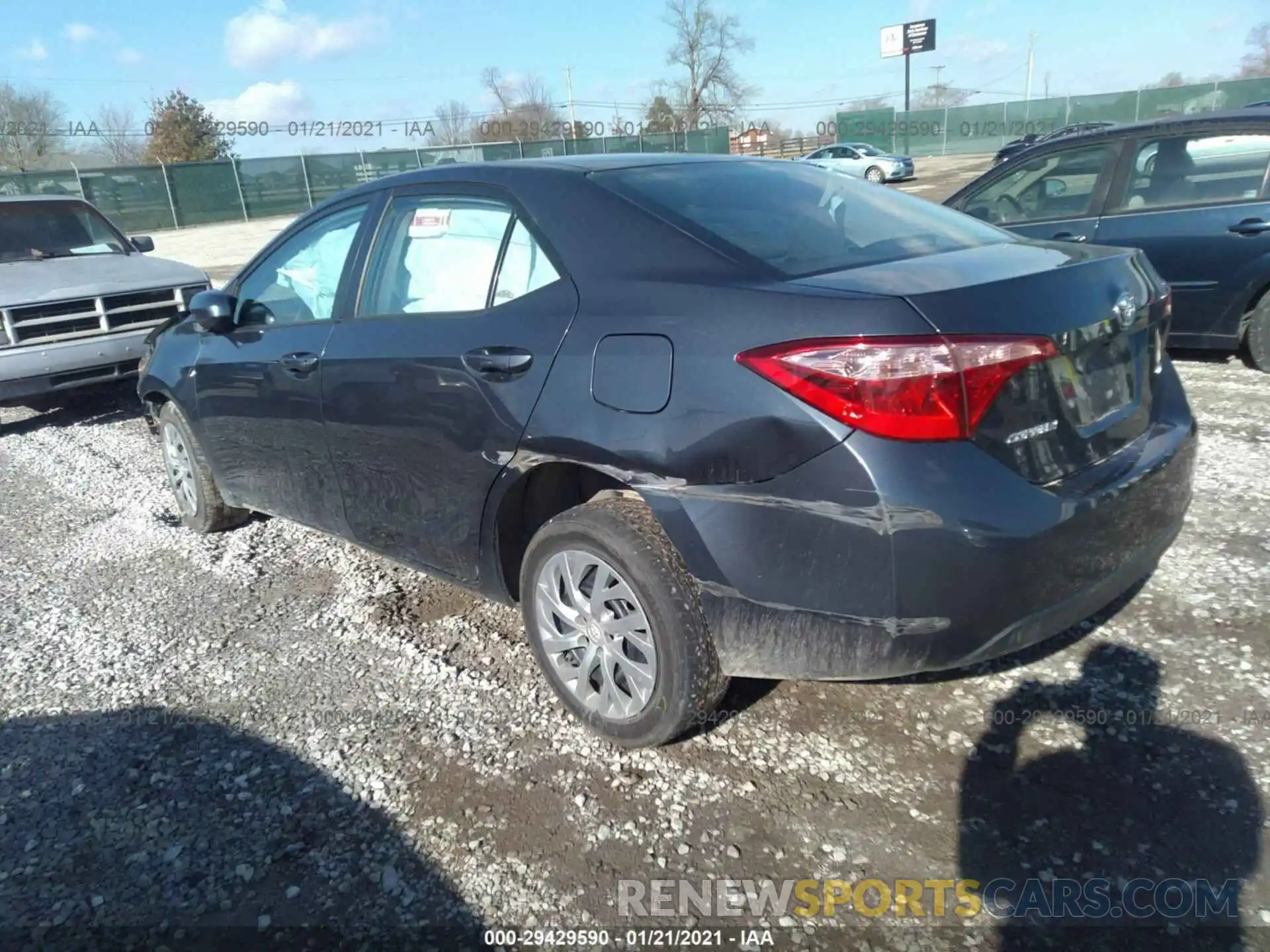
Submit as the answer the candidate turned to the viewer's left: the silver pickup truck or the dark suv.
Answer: the dark suv

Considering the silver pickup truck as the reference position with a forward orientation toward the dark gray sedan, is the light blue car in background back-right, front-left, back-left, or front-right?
back-left

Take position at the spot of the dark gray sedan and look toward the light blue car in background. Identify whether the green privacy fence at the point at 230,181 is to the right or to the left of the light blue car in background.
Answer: left

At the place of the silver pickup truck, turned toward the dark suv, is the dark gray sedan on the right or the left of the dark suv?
right

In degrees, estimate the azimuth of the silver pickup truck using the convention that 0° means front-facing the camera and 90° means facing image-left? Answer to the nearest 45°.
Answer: approximately 315°

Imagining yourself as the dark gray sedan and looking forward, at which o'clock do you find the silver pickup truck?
The silver pickup truck is roughly at 12 o'clock from the dark gray sedan.

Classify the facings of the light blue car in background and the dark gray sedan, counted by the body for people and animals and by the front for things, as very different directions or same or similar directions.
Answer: very different directions

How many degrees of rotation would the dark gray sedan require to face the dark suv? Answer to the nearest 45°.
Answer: approximately 90° to its right

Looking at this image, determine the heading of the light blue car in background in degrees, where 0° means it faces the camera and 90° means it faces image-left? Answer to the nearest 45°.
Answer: approximately 315°

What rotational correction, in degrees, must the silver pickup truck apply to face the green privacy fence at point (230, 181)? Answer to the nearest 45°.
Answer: approximately 135° to its left

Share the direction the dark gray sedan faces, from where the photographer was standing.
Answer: facing away from the viewer and to the left of the viewer

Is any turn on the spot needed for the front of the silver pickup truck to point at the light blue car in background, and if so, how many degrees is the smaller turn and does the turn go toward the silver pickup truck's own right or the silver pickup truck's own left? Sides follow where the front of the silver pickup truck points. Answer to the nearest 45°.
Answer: approximately 90° to the silver pickup truck's own left

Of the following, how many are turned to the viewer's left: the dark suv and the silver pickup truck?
1

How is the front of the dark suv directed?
to the viewer's left
